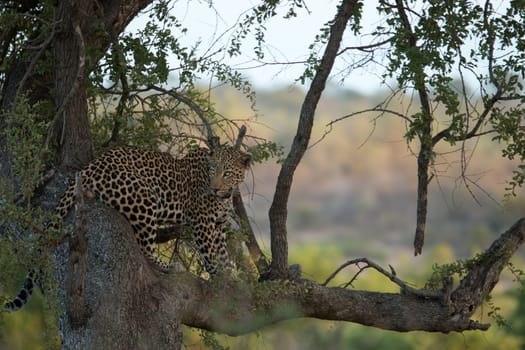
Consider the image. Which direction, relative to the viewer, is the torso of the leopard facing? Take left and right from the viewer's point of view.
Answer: facing to the right of the viewer
